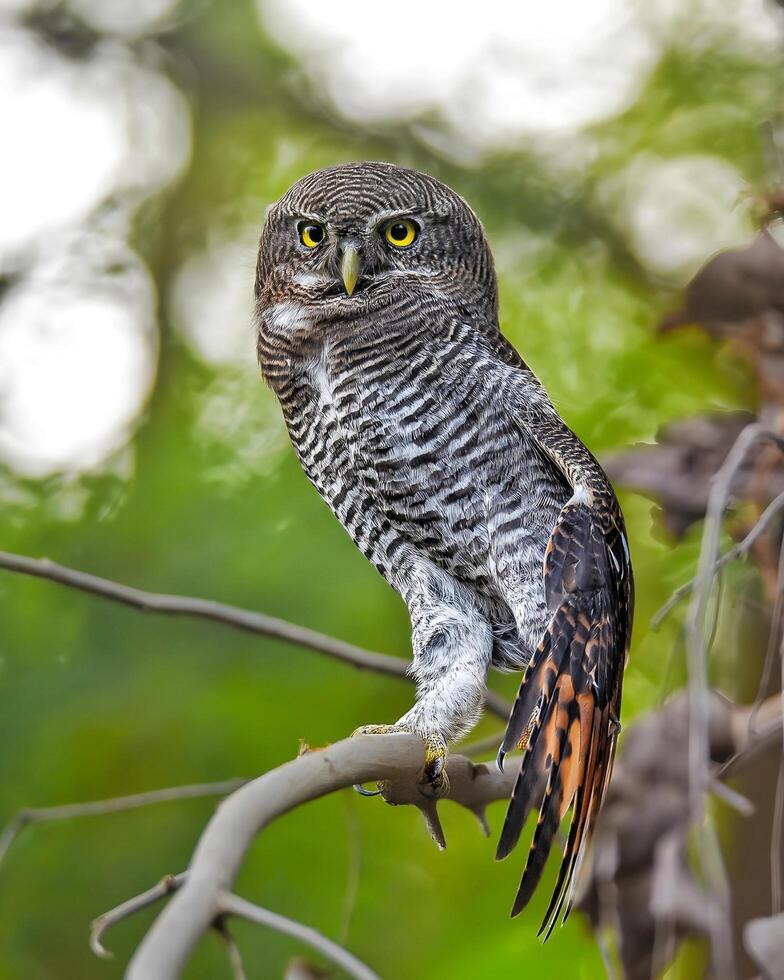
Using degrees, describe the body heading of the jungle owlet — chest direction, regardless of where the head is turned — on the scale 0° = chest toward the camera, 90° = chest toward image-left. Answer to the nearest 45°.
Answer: approximately 45°

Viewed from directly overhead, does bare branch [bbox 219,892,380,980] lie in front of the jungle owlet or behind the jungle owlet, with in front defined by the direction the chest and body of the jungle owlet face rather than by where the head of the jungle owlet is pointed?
in front

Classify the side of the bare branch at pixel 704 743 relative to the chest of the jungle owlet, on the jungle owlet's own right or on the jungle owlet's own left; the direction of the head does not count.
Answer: on the jungle owlet's own left

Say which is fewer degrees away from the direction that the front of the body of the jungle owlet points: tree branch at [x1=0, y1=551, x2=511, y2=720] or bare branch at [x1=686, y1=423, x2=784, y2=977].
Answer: the tree branch

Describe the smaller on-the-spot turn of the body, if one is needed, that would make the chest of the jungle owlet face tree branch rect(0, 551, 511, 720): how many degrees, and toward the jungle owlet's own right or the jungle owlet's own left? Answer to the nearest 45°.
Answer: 0° — it already faces it
